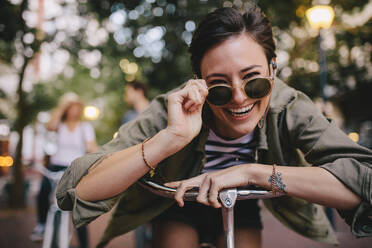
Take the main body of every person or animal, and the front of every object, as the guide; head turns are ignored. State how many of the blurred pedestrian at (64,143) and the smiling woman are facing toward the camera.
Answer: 2

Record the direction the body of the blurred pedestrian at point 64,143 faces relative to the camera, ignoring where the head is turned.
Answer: toward the camera

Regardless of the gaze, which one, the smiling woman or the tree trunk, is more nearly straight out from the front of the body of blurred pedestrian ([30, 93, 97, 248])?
the smiling woman

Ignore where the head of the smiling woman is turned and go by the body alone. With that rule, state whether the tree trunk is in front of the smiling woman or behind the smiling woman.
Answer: behind

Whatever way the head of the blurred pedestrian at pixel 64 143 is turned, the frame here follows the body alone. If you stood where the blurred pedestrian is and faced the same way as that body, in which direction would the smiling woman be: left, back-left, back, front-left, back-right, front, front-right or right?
front

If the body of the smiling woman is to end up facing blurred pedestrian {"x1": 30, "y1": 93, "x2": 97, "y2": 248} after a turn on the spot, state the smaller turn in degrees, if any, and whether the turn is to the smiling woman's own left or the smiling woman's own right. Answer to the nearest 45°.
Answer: approximately 135° to the smiling woman's own right

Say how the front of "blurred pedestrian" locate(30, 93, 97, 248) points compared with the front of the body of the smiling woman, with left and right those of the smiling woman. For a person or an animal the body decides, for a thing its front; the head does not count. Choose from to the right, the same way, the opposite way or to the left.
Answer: the same way

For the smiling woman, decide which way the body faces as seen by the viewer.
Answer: toward the camera

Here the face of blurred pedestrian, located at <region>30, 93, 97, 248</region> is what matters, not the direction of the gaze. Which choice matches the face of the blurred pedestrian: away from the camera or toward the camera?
toward the camera
